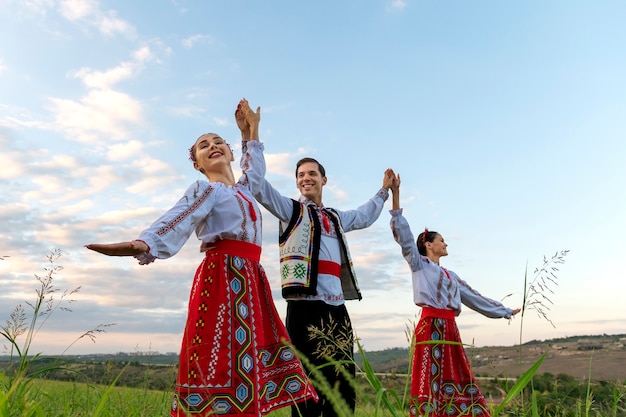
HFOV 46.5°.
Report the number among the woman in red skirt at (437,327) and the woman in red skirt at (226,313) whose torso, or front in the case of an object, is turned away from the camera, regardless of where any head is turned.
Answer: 0

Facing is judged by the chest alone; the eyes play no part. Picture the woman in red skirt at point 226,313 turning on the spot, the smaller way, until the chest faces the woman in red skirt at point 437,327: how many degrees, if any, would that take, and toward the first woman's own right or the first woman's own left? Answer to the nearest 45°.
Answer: approximately 90° to the first woman's own left

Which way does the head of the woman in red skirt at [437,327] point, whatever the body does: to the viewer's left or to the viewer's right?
to the viewer's right
